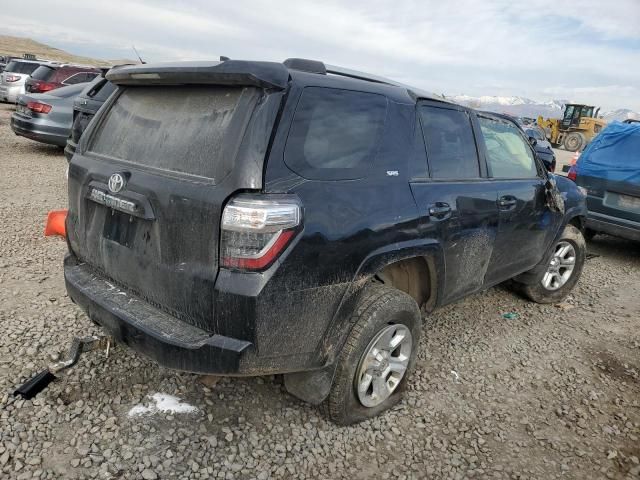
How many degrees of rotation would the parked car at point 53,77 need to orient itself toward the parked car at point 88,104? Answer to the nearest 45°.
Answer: approximately 135° to its right

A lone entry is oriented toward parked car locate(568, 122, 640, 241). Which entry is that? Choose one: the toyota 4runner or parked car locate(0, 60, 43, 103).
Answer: the toyota 4runner

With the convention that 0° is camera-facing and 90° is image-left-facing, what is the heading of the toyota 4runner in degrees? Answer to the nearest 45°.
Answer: approximately 225°

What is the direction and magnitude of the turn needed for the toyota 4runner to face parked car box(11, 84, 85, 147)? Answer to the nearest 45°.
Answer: approximately 90° to its left

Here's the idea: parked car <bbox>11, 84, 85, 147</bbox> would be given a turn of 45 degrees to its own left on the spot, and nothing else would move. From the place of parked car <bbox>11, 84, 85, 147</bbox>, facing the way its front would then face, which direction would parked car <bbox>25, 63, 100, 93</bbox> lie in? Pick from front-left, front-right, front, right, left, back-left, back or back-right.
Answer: front

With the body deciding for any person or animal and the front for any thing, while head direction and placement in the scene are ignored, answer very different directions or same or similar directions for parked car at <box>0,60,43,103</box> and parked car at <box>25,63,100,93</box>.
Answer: same or similar directions

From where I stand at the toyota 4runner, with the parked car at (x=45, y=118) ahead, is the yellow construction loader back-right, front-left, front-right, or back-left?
front-right

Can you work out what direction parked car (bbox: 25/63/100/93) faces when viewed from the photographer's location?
facing away from the viewer and to the right of the viewer

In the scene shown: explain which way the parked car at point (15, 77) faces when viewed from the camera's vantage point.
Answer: facing away from the viewer and to the right of the viewer

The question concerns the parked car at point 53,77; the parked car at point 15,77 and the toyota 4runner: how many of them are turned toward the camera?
0

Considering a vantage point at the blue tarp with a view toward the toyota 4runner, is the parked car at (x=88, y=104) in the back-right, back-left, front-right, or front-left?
front-right

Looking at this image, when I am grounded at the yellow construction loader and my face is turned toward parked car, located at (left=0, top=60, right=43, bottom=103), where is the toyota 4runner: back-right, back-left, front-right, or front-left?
front-left

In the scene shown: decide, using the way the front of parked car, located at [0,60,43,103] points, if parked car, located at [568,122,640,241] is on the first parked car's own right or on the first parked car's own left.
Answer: on the first parked car's own right

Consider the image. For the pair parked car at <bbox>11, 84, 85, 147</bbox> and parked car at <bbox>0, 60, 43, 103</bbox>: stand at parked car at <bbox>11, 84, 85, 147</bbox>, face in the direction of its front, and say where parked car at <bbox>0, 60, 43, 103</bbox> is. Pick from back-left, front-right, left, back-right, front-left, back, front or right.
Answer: front-left

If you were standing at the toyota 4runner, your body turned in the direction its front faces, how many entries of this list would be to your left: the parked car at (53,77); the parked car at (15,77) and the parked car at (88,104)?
3

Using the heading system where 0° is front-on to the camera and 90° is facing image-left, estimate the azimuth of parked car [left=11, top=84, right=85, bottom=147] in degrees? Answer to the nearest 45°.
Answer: approximately 225°

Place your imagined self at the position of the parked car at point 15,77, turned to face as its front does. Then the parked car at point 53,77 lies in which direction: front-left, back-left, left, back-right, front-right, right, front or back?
back-right

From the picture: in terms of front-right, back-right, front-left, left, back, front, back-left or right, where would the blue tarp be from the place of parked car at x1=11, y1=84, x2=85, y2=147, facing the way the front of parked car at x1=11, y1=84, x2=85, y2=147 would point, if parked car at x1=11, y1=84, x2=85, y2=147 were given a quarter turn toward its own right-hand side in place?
front

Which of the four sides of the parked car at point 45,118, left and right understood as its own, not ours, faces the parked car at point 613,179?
right
